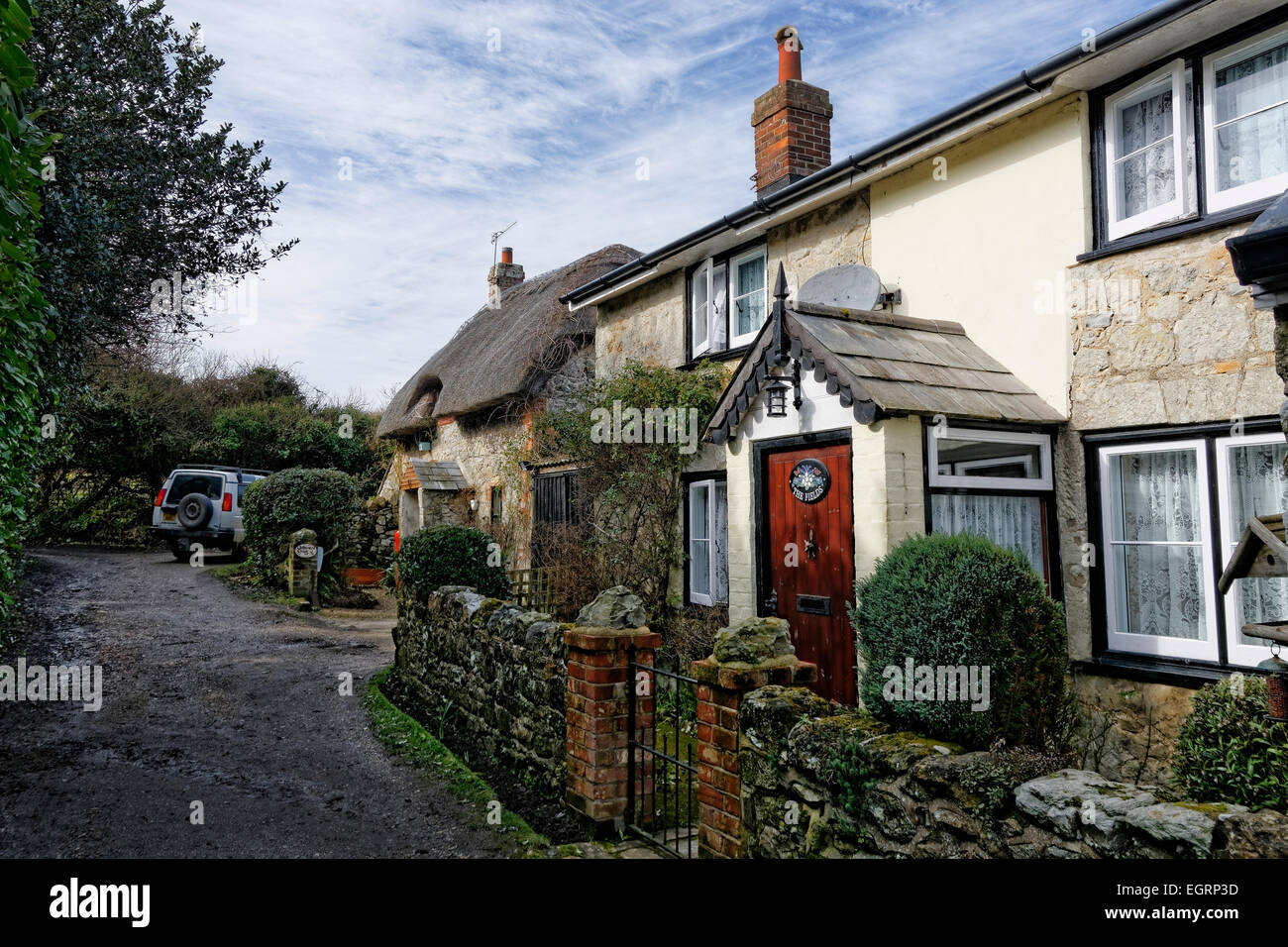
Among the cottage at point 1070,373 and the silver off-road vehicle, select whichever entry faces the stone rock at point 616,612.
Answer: the cottage

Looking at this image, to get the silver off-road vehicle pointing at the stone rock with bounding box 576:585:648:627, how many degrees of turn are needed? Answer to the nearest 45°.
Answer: approximately 135° to its right

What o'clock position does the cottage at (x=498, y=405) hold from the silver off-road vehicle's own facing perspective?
The cottage is roughly at 3 o'clock from the silver off-road vehicle.

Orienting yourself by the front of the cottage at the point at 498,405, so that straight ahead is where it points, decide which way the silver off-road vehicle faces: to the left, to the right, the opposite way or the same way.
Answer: to the right

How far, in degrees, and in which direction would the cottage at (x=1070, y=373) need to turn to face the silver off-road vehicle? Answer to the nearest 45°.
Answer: approximately 90° to its right

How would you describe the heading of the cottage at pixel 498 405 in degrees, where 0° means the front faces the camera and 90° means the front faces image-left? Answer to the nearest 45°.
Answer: approximately 45°

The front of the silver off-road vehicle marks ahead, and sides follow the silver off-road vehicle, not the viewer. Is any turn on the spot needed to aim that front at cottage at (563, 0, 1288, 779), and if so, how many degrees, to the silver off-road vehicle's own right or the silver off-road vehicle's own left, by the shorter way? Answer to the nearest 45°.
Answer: approximately 135° to the silver off-road vehicle's own right

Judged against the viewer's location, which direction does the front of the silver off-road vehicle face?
facing away from the viewer and to the right of the viewer

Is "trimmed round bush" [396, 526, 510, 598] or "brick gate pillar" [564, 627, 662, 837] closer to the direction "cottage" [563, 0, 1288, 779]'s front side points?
the brick gate pillar
